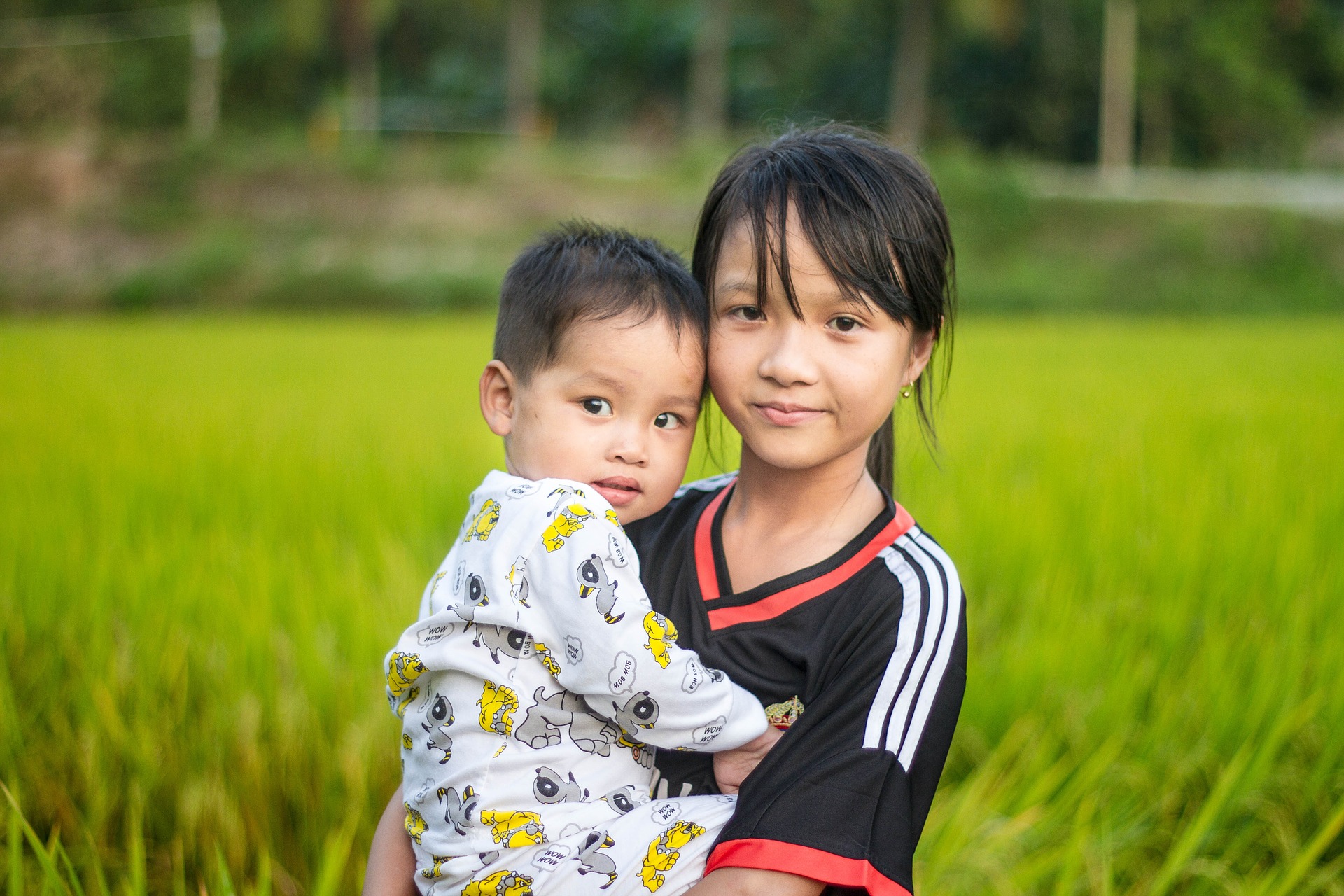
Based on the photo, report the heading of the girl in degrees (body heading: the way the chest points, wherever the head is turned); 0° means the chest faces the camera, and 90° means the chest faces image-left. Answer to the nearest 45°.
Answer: approximately 45°

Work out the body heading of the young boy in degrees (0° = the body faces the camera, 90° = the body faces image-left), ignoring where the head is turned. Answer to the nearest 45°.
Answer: approximately 270°
